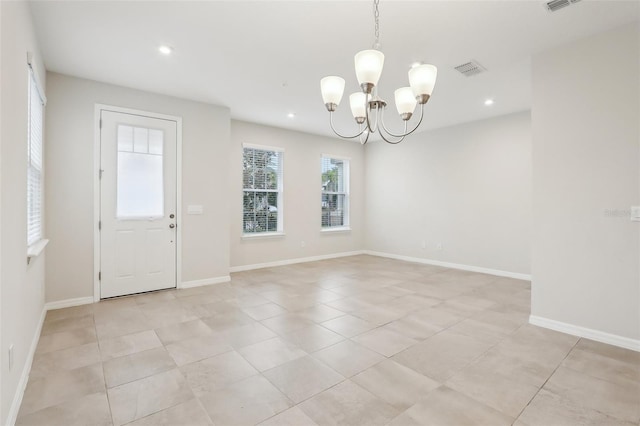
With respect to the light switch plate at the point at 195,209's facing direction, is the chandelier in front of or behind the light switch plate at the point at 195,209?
in front

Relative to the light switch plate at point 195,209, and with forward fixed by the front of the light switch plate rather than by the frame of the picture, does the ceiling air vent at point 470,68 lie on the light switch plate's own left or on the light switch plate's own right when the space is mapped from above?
on the light switch plate's own left

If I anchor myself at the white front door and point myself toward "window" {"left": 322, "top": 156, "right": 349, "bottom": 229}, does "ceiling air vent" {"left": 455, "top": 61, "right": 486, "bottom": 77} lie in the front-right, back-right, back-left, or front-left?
front-right

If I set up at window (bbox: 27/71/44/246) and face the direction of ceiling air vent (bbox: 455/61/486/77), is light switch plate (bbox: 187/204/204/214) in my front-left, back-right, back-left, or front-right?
front-left

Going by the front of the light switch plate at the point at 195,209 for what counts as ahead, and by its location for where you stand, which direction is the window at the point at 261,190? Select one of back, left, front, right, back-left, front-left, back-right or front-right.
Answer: back-left

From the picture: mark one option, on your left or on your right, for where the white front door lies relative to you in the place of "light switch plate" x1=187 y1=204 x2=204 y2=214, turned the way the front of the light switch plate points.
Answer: on your right

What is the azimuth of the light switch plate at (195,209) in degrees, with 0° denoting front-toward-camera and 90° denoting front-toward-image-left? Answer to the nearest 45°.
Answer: approximately 0°

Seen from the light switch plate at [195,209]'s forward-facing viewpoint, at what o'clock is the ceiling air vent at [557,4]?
The ceiling air vent is roughly at 11 o'clock from the light switch plate.

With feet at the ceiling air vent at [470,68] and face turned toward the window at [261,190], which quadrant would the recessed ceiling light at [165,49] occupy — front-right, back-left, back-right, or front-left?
front-left

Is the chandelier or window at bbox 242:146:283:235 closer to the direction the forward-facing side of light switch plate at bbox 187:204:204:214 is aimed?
the chandelier

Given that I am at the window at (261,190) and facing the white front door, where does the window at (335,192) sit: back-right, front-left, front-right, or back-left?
back-left
